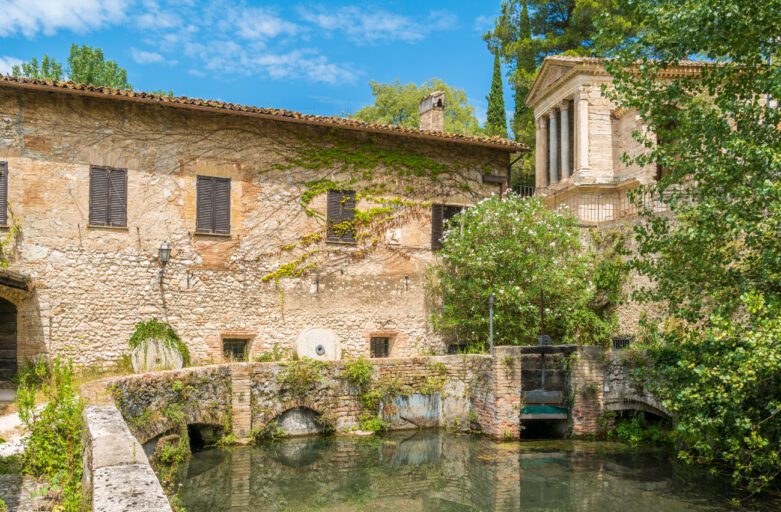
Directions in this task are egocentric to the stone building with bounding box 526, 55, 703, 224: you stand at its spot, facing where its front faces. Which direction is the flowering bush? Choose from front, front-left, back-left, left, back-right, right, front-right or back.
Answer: front-left

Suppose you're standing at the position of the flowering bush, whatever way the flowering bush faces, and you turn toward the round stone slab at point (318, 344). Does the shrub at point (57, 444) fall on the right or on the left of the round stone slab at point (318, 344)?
left

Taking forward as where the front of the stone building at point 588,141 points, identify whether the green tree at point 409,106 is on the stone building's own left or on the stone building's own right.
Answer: on the stone building's own right

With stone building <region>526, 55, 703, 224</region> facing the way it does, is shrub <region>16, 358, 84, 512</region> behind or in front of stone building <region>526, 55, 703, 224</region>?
in front

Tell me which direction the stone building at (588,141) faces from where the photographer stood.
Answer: facing the viewer and to the left of the viewer

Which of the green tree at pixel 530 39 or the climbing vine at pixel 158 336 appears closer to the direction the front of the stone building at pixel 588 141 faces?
the climbing vine

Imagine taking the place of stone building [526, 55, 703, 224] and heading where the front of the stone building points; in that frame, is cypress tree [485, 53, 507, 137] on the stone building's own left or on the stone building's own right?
on the stone building's own right

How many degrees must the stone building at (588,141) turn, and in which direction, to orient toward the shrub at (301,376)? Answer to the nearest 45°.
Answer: approximately 45° to its left

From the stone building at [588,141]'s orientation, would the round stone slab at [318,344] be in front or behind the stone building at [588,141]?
in front

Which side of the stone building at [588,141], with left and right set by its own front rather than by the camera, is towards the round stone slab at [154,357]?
front

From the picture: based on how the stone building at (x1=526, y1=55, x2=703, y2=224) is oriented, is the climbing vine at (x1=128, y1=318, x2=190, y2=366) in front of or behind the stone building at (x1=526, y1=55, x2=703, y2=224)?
in front

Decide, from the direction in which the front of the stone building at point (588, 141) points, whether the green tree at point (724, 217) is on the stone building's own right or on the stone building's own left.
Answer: on the stone building's own left

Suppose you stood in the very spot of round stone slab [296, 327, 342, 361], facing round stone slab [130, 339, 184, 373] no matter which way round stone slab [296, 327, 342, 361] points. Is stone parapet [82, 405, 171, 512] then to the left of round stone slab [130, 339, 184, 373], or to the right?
left
